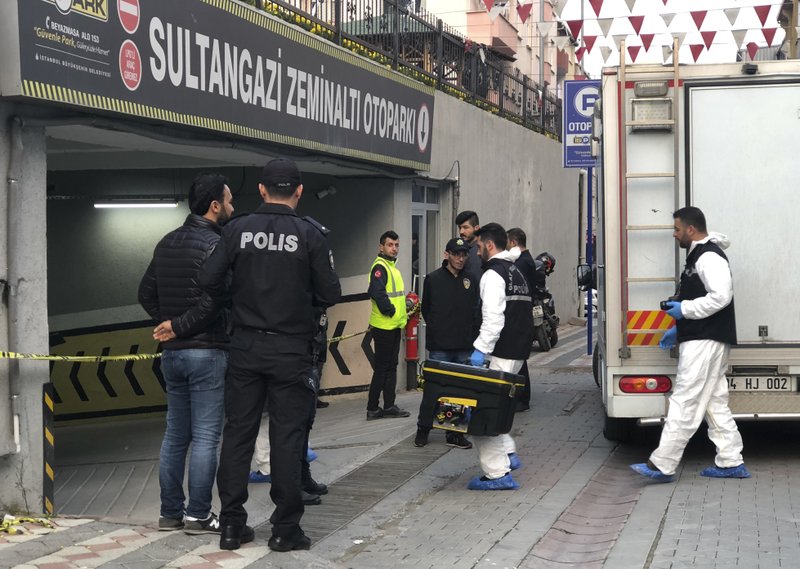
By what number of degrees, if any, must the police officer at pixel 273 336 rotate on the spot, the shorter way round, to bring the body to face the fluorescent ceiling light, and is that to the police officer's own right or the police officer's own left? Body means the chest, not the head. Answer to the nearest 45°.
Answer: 0° — they already face it

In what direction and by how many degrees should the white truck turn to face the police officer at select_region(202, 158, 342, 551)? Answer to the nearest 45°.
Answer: approximately 135° to its left

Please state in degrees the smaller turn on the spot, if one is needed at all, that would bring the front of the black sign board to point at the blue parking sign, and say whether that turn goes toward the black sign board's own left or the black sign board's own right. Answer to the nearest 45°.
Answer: approximately 90° to the black sign board's own left

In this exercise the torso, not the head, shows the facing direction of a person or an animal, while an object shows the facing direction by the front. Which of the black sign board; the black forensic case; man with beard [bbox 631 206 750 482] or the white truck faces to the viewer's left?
the man with beard

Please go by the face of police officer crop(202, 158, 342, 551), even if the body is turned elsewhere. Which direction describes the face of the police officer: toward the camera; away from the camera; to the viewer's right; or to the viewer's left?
away from the camera

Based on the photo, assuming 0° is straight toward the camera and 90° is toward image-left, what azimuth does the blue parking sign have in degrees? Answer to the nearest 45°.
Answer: approximately 0°

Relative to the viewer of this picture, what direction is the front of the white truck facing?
facing away from the viewer

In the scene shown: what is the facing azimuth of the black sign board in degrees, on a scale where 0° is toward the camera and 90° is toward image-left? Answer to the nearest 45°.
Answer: approximately 315°

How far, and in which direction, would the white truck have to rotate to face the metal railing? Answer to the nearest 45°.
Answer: approximately 45° to its left

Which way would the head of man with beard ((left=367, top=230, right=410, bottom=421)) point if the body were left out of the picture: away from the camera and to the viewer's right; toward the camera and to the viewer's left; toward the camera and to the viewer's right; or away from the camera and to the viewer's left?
toward the camera and to the viewer's right
